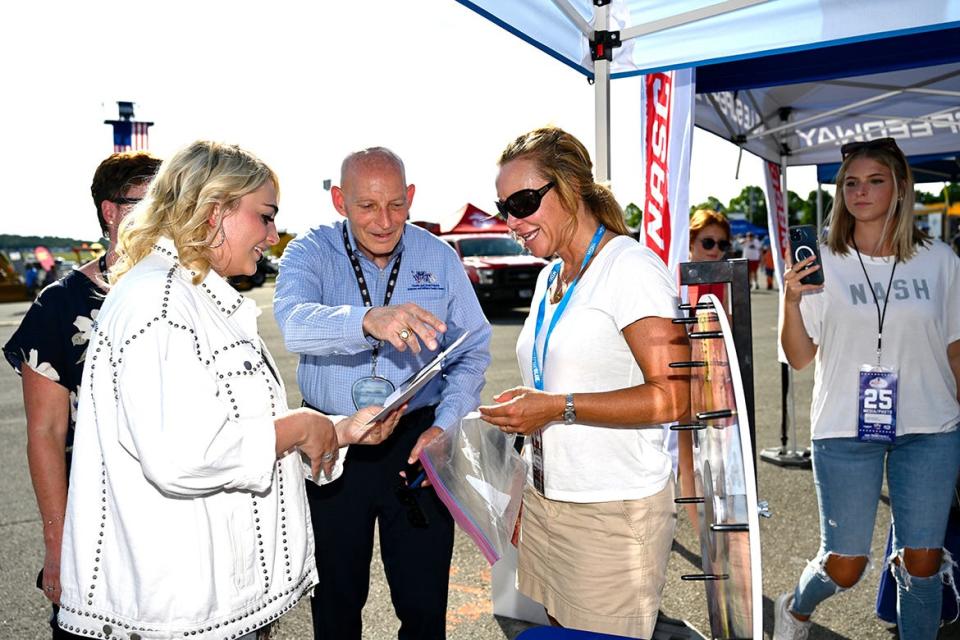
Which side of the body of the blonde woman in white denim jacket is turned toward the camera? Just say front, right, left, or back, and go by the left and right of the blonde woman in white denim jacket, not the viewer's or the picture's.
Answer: right

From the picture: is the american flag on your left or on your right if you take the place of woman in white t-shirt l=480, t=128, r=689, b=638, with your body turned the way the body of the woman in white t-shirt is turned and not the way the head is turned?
on your right

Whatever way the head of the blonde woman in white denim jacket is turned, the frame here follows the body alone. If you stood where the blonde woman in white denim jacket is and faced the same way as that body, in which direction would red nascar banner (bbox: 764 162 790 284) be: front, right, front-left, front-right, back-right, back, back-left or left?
front-left

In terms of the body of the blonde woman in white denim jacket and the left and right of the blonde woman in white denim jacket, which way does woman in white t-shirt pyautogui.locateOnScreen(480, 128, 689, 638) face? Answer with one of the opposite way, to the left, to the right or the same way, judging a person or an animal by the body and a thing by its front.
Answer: the opposite way

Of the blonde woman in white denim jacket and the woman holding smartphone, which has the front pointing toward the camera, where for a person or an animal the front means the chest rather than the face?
the woman holding smartphone

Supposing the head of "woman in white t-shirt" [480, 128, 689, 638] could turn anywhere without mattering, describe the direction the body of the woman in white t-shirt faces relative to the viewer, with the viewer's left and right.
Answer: facing the viewer and to the left of the viewer

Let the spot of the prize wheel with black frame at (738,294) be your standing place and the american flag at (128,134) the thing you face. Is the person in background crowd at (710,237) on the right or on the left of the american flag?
right

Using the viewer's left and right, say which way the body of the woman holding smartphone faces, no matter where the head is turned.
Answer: facing the viewer

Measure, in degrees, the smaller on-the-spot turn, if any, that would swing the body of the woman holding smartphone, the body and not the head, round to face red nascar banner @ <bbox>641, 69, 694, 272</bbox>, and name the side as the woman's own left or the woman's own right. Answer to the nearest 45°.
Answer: approximately 135° to the woman's own right

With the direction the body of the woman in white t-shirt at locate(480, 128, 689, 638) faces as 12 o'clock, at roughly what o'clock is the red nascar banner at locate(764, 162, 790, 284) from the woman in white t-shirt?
The red nascar banner is roughly at 5 o'clock from the woman in white t-shirt.

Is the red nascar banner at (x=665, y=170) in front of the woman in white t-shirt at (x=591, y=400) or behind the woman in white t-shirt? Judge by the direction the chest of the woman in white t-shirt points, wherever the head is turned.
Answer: behind

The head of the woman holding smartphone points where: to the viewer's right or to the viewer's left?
to the viewer's left

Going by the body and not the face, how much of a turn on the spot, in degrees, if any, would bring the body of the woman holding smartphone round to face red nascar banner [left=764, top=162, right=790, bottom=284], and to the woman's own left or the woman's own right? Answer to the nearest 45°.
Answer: approximately 180°

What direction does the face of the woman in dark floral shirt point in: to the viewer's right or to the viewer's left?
to the viewer's right

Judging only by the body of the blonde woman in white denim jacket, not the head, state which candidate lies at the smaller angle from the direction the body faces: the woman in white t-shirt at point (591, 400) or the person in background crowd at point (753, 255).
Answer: the woman in white t-shirt

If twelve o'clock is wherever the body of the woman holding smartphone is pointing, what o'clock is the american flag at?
The american flag is roughly at 4 o'clock from the woman holding smartphone.

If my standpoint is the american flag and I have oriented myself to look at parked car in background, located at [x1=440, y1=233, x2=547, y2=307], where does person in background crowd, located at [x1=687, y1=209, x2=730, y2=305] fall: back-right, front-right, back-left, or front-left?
front-right

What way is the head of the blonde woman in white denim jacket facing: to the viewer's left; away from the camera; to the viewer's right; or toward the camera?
to the viewer's right

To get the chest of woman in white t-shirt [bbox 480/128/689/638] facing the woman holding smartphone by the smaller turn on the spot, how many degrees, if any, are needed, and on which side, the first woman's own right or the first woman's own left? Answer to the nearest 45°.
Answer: approximately 180°

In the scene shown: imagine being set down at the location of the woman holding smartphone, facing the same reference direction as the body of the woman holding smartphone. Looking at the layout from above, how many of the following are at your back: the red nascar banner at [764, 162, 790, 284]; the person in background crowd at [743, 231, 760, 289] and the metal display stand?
2
